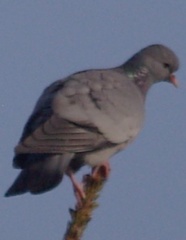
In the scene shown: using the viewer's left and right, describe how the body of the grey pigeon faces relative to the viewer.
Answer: facing to the right of the viewer
